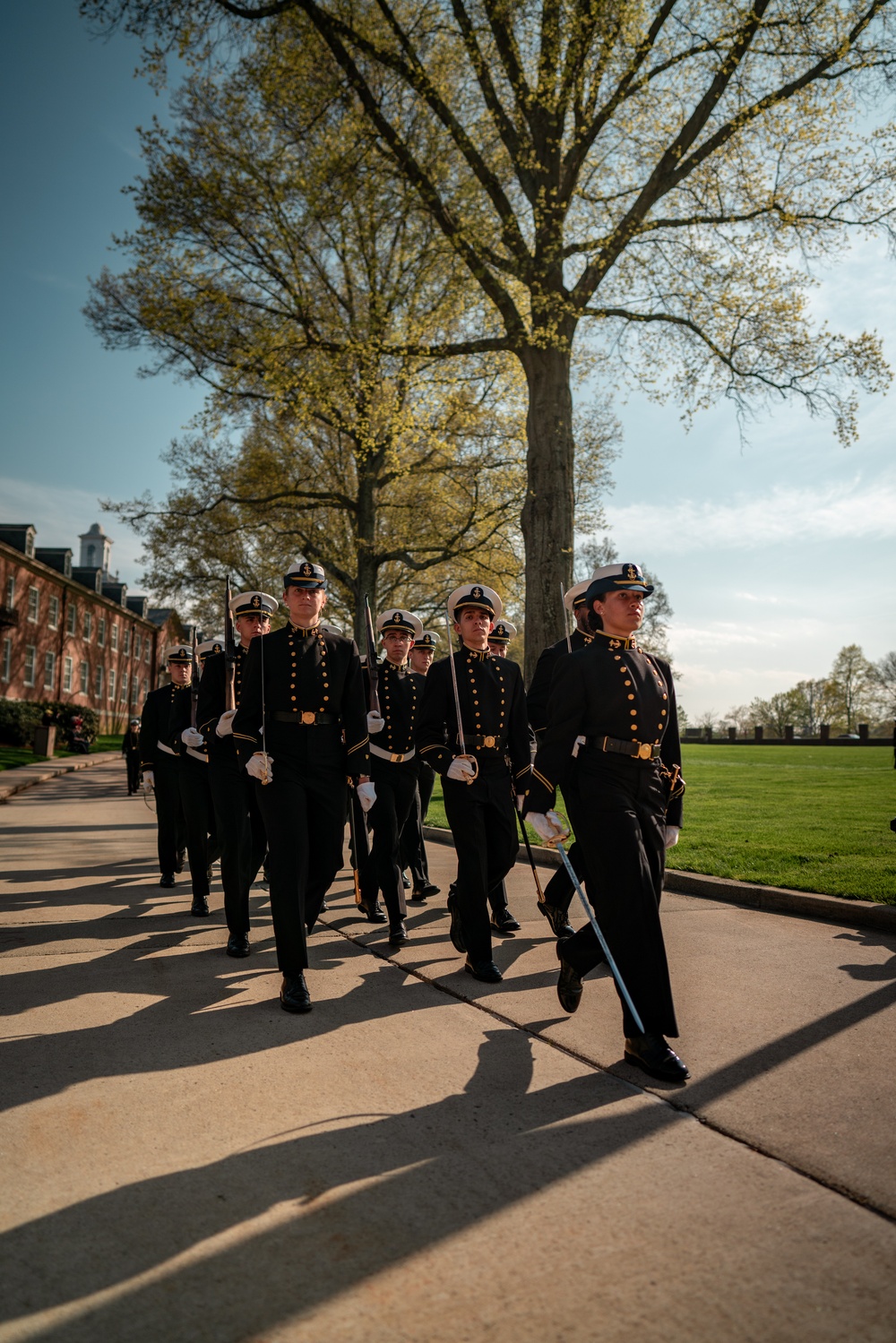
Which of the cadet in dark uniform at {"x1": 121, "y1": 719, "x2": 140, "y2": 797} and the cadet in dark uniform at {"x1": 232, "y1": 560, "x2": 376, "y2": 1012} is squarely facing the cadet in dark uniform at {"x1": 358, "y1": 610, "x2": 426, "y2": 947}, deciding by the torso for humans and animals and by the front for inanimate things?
the cadet in dark uniform at {"x1": 121, "y1": 719, "x2": 140, "y2": 797}

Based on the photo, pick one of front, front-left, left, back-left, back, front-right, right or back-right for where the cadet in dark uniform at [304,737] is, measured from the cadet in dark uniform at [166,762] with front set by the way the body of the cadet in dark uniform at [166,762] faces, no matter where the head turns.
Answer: front

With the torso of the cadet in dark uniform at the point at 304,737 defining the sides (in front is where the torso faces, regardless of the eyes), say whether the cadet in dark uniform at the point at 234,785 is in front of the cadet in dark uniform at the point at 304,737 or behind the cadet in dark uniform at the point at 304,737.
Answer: behind

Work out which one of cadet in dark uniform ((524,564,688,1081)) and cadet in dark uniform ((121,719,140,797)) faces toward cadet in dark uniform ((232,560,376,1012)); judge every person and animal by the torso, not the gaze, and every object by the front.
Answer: cadet in dark uniform ((121,719,140,797))

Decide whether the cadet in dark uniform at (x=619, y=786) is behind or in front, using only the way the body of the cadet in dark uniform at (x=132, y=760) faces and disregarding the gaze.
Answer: in front

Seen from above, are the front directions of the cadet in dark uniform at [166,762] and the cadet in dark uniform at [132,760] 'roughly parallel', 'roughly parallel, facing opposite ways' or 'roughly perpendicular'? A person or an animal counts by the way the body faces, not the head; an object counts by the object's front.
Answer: roughly parallel

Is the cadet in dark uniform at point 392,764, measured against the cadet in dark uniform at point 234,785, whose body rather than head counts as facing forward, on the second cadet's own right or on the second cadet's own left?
on the second cadet's own left

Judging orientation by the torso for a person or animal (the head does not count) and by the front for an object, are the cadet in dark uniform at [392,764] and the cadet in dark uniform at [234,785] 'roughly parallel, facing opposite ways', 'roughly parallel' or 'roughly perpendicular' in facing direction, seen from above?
roughly parallel

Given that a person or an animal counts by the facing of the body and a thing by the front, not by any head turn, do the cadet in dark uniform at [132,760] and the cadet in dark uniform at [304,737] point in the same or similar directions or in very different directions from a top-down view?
same or similar directions

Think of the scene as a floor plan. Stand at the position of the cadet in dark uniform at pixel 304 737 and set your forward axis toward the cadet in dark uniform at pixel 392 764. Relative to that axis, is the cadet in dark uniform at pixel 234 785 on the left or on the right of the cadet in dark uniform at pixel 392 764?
left

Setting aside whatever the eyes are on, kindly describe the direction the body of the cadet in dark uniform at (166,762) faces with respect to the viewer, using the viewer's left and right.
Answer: facing the viewer

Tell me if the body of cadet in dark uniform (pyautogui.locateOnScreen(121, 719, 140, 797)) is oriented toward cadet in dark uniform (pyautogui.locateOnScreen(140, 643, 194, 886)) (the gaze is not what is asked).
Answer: yes

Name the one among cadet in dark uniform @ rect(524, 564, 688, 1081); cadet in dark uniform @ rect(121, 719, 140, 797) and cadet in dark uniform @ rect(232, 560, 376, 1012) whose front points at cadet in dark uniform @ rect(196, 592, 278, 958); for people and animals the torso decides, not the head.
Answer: cadet in dark uniform @ rect(121, 719, 140, 797)

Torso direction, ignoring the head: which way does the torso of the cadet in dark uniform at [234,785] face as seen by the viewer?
toward the camera

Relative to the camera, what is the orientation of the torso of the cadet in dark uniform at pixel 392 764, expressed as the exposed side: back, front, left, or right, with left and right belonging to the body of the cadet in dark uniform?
front

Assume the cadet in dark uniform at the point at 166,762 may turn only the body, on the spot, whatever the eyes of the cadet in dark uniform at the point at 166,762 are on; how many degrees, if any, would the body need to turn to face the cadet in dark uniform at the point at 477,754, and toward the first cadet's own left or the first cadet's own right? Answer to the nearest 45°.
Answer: approximately 45° to the first cadet's own left
